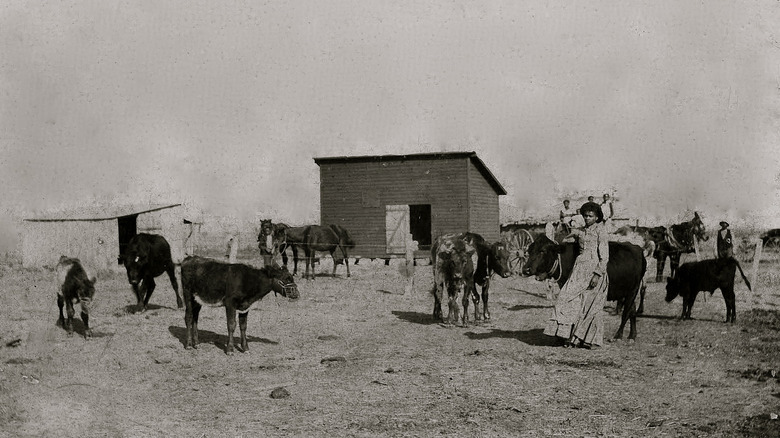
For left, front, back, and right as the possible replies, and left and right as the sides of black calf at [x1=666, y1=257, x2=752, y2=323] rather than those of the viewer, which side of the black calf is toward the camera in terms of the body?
left

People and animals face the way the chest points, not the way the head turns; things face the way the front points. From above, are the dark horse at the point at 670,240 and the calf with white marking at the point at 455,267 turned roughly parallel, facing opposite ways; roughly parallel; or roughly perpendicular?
roughly perpendicular

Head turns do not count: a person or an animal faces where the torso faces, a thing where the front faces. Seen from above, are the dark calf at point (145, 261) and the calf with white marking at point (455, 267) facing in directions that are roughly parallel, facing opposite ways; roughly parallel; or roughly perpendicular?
roughly parallel

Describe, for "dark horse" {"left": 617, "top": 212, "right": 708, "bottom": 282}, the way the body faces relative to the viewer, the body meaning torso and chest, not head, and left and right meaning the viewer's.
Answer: facing to the right of the viewer

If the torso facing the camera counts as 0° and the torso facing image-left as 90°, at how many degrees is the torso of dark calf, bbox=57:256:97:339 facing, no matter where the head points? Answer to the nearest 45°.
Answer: approximately 315°

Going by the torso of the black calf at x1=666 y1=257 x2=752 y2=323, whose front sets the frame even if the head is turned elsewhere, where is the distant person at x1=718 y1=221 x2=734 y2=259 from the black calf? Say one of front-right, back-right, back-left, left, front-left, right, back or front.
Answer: right

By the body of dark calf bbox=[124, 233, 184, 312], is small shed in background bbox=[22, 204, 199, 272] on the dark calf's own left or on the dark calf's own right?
on the dark calf's own right

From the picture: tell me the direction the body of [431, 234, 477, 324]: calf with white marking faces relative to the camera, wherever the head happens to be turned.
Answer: toward the camera
